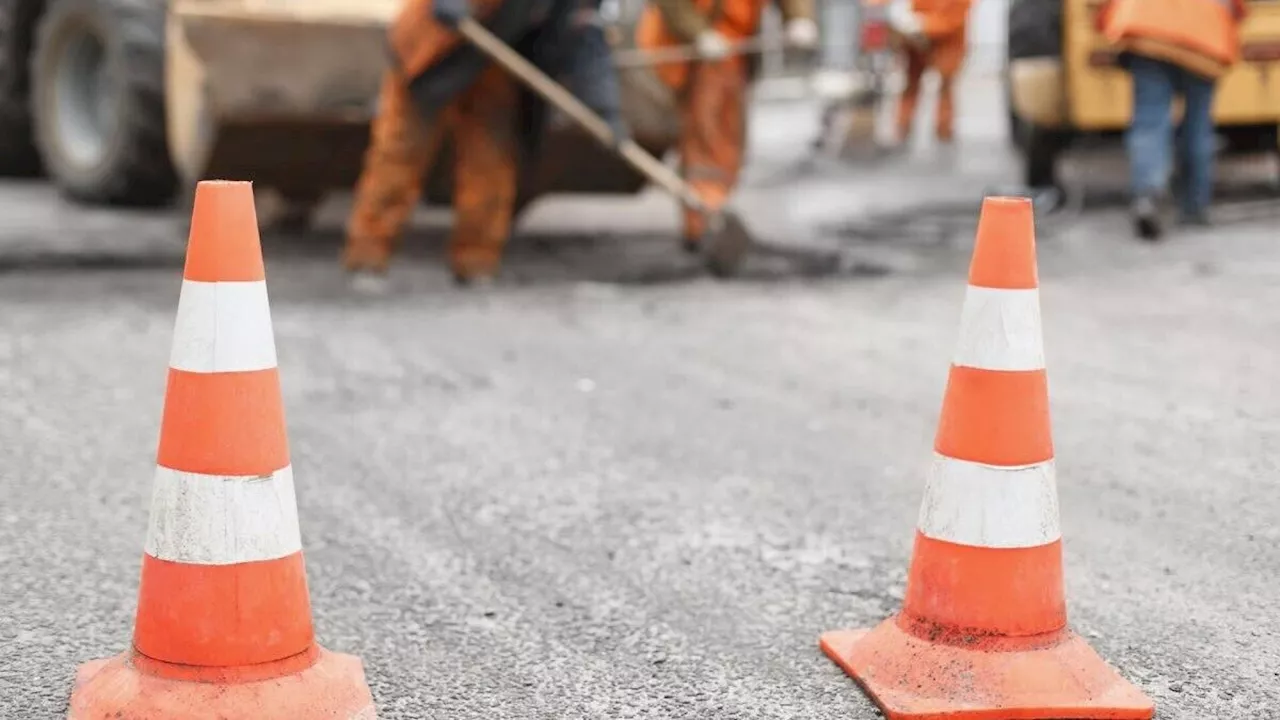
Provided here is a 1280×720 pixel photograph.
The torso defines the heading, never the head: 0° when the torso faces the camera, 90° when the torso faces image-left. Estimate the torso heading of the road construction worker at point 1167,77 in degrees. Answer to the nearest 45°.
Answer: approximately 180°

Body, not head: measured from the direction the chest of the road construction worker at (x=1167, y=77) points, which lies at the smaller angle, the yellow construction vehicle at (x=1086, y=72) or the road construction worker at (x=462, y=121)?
the yellow construction vehicle

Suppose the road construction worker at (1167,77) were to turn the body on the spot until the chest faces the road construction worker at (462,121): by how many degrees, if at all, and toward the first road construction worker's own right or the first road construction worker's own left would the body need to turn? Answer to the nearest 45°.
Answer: approximately 135° to the first road construction worker's own left

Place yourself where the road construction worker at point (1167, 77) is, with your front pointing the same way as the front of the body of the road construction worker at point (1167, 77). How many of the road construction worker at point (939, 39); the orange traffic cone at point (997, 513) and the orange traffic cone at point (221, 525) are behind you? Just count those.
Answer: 2

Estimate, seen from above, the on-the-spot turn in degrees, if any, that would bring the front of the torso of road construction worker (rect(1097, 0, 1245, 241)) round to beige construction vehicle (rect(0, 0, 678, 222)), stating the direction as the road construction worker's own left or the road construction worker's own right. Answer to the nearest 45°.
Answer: approximately 90° to the road construction worker's own left

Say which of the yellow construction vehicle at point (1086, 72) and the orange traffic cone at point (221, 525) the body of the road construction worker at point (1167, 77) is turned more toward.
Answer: the yellow construction vehicle

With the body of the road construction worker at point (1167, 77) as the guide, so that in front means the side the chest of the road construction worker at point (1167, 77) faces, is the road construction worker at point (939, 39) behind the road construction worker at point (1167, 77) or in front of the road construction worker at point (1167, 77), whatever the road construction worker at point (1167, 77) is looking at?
in front

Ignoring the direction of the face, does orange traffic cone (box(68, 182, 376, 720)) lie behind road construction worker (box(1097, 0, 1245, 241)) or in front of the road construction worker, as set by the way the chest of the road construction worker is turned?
behind

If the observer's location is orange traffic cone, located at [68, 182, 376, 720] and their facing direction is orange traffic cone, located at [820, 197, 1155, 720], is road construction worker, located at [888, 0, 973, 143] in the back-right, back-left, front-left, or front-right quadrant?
front-left

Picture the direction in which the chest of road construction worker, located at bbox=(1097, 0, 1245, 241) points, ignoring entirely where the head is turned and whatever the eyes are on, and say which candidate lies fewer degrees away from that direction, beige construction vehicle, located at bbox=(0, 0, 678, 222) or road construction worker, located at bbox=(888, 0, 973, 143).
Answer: the road construction worker

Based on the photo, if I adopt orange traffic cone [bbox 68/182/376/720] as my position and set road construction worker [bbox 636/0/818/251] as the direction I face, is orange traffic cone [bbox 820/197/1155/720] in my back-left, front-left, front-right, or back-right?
front-right

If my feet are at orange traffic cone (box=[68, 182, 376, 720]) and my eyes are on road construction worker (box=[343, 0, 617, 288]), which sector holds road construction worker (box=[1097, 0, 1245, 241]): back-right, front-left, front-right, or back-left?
front-right

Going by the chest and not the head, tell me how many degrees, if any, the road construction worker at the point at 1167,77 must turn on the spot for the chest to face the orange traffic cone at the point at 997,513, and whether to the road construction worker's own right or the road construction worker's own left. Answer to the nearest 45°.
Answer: approximately 180°
